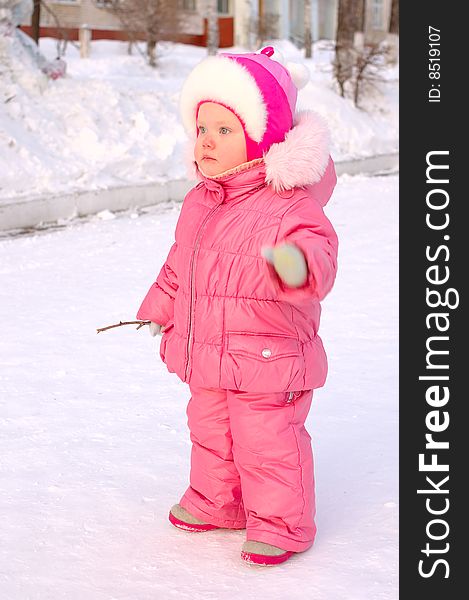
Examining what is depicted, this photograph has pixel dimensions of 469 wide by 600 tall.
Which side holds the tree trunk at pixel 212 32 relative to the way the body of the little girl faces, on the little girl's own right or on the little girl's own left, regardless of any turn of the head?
on the little girl's own right

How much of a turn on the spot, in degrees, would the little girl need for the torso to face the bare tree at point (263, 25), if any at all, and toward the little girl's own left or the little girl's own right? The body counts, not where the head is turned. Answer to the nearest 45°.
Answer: approximately 135° to the little girl's own right

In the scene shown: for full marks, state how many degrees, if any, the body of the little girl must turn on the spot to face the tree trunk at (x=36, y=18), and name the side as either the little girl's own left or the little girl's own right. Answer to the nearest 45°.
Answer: approximately 135° to the little girl's own right

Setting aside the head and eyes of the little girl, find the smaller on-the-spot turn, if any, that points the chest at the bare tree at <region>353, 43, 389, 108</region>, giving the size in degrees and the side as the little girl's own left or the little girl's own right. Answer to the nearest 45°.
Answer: approximately 135° to the little girl's own right

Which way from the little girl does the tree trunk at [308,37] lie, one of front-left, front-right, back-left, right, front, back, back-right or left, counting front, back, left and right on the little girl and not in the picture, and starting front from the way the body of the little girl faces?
back-right

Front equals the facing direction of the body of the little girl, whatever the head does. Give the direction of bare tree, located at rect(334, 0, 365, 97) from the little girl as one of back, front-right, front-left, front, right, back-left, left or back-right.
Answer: back-right

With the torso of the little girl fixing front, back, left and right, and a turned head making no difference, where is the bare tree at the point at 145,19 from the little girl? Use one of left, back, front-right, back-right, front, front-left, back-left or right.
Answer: back-right

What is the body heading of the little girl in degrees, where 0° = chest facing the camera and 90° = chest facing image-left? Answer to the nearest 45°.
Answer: approximately 45°
